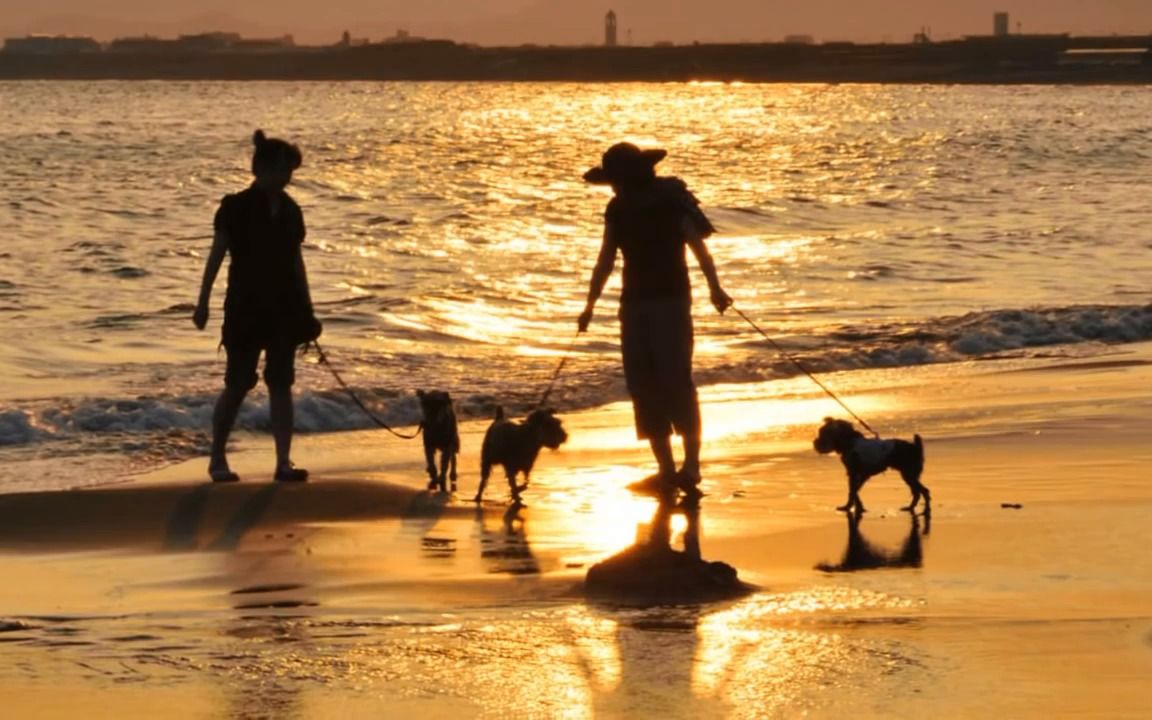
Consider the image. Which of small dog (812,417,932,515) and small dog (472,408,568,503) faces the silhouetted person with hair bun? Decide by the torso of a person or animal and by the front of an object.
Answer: small dog (812,417,932,515)

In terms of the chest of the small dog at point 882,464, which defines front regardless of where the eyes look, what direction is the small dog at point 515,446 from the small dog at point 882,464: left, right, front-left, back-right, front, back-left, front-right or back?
front

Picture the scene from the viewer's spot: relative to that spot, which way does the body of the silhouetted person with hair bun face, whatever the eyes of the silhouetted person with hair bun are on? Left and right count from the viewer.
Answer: facing the viewer and to the right of the viewer

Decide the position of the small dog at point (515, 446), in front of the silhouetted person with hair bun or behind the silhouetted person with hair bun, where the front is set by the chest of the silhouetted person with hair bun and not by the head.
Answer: in front

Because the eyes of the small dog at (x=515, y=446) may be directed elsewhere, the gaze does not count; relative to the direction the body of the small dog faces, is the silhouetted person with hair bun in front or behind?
behind

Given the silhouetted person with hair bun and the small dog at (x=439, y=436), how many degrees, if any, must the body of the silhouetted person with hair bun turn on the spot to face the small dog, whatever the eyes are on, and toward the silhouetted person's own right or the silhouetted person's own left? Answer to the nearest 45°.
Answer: approximately 45° to the silhouetted person's own left

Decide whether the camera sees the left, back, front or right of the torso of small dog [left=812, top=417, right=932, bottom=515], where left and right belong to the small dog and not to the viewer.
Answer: left

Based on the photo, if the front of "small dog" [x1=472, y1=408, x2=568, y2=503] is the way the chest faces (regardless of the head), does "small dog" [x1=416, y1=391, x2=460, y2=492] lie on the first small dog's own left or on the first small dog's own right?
on the first small dog's own left

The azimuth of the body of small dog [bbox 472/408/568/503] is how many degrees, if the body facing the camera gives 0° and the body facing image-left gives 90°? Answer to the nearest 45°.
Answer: approximately 270°

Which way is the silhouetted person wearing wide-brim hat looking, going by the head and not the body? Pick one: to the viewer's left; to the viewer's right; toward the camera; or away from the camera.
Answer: to the viewer's left

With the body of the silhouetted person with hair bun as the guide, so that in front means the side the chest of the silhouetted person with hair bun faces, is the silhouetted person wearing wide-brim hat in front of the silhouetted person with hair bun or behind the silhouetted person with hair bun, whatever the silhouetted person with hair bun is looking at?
in front
